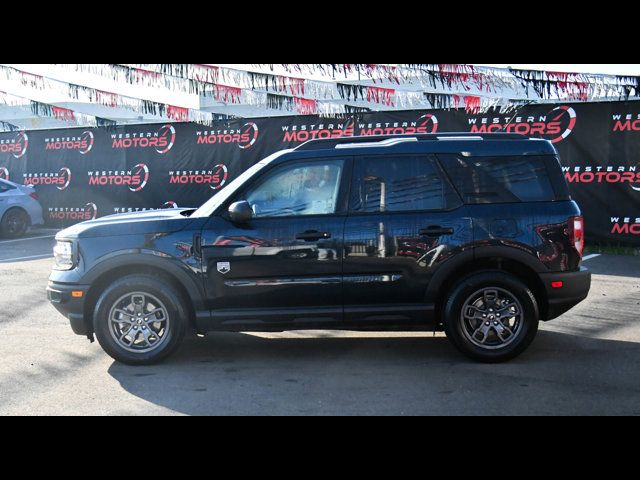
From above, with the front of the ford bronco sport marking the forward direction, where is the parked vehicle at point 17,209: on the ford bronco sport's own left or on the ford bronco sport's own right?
on the ford bronco sport's own right

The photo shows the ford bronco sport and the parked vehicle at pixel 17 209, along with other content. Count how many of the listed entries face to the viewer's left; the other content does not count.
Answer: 2

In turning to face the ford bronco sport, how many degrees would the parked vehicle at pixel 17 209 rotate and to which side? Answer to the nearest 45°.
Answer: approximately 90° to its left

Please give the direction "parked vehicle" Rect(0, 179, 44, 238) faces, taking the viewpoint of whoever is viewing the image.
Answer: facing to the left of the viewer

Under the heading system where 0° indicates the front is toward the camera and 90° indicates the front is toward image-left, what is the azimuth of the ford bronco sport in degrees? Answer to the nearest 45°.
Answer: approximately 90°

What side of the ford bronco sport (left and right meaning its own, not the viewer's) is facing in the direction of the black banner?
right
